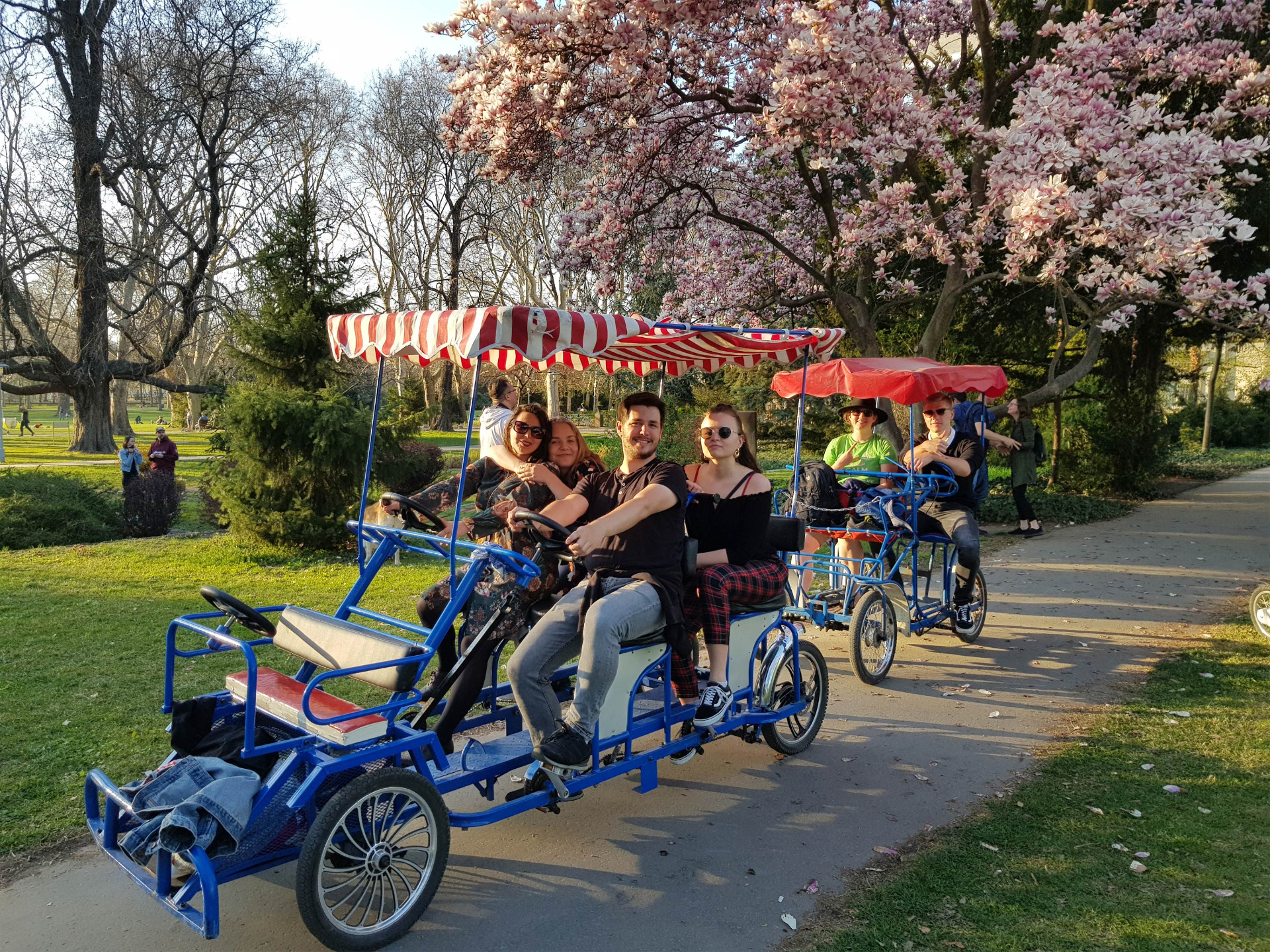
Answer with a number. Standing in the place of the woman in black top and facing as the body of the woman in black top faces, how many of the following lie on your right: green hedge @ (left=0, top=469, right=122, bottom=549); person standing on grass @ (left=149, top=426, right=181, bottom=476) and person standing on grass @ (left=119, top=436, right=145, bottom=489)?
3

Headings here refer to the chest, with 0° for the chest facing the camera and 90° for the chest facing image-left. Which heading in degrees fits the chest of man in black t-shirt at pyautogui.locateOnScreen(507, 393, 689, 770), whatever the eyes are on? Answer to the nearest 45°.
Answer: approximately 45°

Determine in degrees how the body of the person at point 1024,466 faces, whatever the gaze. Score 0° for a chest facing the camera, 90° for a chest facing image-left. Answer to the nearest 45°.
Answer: approximately 90°

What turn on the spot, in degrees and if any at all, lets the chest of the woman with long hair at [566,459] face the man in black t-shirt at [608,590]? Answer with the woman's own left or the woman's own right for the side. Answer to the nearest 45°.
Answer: approximately 45° to the woman's own left

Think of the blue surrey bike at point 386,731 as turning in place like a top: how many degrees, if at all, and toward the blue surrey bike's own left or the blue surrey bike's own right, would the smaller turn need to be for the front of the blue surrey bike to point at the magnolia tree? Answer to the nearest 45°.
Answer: approximately 180°

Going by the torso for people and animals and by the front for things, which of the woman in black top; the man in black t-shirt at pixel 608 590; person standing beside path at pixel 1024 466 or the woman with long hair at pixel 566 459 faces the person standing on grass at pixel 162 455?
the person standing beside path

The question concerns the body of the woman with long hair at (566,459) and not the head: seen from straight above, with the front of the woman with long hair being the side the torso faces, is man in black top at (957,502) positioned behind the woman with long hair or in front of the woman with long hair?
behind

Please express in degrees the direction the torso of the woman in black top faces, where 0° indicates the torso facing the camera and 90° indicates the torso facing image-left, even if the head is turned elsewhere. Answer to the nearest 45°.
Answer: approximately 45°

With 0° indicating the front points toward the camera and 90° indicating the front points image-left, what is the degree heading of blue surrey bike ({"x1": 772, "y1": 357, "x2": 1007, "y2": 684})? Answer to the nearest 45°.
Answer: approximately 45°
